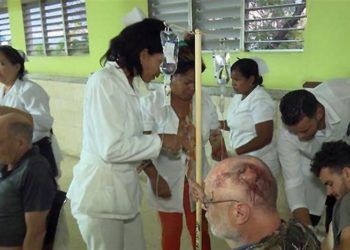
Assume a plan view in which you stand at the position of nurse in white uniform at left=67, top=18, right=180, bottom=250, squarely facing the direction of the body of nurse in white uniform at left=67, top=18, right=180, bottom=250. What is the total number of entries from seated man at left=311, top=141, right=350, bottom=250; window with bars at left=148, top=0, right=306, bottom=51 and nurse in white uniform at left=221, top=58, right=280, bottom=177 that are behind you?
0

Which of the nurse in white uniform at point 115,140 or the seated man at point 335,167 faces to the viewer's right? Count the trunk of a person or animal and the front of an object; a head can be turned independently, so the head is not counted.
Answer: the nurse in white uniform

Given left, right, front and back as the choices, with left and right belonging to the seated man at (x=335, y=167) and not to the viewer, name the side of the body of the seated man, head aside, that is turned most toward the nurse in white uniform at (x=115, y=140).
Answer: front

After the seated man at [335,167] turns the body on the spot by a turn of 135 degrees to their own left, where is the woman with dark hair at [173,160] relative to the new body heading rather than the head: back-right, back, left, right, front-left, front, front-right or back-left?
back-right

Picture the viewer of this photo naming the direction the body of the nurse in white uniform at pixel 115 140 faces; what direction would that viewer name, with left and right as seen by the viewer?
facing to the right of the viewer

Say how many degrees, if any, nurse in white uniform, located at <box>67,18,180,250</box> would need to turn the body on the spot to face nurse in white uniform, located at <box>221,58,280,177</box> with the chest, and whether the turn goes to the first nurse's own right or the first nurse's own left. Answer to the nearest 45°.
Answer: approximately 45° to the first nurse's own left

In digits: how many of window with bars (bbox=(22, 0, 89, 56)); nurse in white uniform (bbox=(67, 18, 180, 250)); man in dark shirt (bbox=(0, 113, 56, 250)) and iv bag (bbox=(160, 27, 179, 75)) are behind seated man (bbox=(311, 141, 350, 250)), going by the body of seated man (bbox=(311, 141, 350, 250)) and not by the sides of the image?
0

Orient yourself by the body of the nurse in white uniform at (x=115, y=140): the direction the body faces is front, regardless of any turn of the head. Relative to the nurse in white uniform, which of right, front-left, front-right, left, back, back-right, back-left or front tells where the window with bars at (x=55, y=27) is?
left

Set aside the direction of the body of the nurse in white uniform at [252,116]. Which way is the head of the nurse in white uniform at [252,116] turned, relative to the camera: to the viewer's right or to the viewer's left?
to the viewer's left

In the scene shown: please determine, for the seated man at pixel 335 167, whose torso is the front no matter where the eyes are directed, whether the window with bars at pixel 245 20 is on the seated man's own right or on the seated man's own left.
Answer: on the seated man's own right

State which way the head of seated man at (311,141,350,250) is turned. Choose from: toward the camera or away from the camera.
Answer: toward the camera

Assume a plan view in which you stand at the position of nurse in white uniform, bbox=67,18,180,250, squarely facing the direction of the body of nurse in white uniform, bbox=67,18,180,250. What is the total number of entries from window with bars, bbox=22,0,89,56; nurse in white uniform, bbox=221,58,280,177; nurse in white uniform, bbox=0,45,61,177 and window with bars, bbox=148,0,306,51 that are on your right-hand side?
0

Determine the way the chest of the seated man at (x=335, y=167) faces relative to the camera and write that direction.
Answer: to the viewer's left

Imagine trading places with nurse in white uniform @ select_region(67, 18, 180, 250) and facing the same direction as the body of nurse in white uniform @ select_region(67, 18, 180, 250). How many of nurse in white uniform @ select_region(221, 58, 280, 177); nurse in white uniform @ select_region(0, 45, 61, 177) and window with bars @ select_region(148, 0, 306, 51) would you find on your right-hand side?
0

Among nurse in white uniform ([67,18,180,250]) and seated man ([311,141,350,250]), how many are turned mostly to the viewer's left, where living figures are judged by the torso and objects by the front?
1

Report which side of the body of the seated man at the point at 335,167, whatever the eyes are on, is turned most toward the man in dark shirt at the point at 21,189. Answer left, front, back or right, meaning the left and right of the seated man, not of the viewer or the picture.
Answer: front

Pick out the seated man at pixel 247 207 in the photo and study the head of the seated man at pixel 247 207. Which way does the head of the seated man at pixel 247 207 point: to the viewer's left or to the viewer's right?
to the viewer's left

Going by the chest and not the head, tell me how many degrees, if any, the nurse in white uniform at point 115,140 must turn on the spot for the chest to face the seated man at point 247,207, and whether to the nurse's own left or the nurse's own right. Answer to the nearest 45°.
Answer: approximately 45° to the nurse's own right
